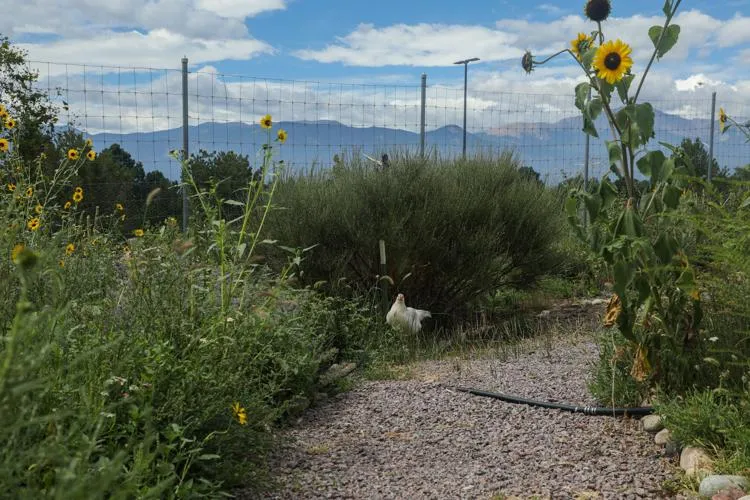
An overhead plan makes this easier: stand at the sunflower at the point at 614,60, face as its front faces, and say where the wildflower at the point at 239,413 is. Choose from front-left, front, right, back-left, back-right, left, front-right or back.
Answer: front-right

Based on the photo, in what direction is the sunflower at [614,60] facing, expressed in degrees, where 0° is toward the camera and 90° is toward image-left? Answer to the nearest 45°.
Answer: approximately 0°

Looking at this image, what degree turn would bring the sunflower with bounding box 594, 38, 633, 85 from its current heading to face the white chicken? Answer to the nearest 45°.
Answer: approximately 135° to its right

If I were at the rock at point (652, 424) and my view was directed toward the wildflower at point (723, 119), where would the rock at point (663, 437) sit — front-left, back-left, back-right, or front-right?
back-right

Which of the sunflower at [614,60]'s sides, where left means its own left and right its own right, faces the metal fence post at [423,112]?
back

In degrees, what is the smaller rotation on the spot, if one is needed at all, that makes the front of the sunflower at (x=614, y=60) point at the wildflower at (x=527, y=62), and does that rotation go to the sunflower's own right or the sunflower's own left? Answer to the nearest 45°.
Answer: approximately 135° to the sunflower's own right

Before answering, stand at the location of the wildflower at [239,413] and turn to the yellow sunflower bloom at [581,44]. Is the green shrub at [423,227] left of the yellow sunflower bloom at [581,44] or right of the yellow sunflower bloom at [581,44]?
left
